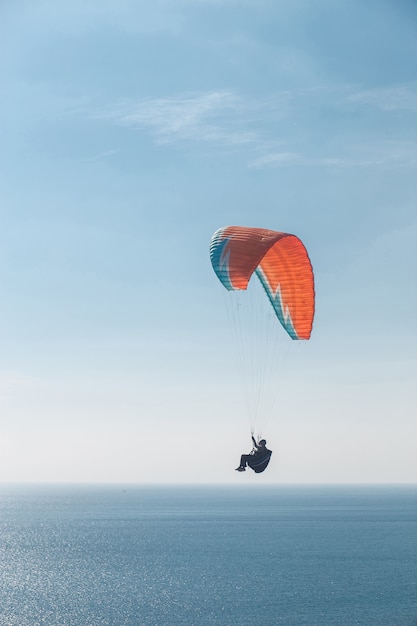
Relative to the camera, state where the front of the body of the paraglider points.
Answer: to the viewer's left
